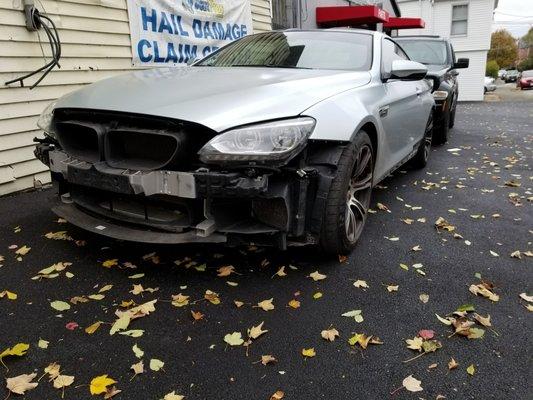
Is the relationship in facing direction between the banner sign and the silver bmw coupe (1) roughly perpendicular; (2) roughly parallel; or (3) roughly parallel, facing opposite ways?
roughly perpendicular

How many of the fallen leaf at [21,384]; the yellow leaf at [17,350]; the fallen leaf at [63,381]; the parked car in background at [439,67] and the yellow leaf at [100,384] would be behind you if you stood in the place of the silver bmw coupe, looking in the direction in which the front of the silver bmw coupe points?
1

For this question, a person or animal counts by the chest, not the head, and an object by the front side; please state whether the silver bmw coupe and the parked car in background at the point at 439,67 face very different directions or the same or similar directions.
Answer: same or similar directions

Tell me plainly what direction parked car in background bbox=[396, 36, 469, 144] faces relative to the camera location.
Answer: facing the viewer

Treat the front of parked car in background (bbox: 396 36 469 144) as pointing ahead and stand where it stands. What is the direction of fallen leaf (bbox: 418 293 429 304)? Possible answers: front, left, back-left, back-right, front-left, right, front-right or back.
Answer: front

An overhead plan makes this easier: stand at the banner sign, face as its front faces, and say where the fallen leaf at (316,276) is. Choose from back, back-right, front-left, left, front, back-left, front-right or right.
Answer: front-right

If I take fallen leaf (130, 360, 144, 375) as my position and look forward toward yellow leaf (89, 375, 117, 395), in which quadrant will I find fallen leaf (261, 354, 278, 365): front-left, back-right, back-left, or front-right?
back-left

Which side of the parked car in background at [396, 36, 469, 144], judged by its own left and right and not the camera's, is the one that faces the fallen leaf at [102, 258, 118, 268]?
front

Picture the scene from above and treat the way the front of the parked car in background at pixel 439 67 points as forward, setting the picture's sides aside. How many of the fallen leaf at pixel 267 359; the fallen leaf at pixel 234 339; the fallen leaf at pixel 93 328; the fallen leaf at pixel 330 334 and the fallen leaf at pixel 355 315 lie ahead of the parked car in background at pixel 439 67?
5

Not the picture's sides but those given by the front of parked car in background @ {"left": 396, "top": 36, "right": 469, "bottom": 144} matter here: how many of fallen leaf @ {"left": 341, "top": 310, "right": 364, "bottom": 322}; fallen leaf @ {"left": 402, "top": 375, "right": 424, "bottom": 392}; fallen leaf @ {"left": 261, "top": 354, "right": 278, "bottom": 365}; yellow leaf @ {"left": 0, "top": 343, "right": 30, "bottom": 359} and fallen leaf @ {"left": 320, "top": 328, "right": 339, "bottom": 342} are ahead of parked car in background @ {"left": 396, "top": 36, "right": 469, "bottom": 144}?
5

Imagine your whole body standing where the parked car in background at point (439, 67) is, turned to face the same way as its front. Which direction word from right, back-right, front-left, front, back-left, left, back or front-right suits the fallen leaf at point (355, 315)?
front

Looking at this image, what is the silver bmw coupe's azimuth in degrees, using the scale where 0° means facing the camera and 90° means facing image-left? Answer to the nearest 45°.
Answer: approximately 45°

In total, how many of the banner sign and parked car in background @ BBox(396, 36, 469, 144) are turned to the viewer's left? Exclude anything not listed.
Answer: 0

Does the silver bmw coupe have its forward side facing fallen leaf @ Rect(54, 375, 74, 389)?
yes

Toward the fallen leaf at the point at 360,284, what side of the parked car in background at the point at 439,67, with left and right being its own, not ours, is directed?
front

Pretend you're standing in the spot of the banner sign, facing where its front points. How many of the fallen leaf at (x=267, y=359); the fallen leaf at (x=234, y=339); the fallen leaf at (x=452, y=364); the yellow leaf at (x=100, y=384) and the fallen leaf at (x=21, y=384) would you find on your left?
0

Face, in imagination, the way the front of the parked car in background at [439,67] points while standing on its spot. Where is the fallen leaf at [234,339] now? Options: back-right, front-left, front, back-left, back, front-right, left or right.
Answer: front

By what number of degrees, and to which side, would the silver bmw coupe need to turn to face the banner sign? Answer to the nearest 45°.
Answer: approximately 135° to its right

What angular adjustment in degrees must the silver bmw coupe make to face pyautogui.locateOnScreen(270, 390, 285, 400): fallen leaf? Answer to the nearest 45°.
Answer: approximately 45° to its left

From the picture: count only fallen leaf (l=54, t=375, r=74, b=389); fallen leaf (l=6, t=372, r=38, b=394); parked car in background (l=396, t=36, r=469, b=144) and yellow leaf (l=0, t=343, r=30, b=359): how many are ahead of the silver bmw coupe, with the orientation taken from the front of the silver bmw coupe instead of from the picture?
3
